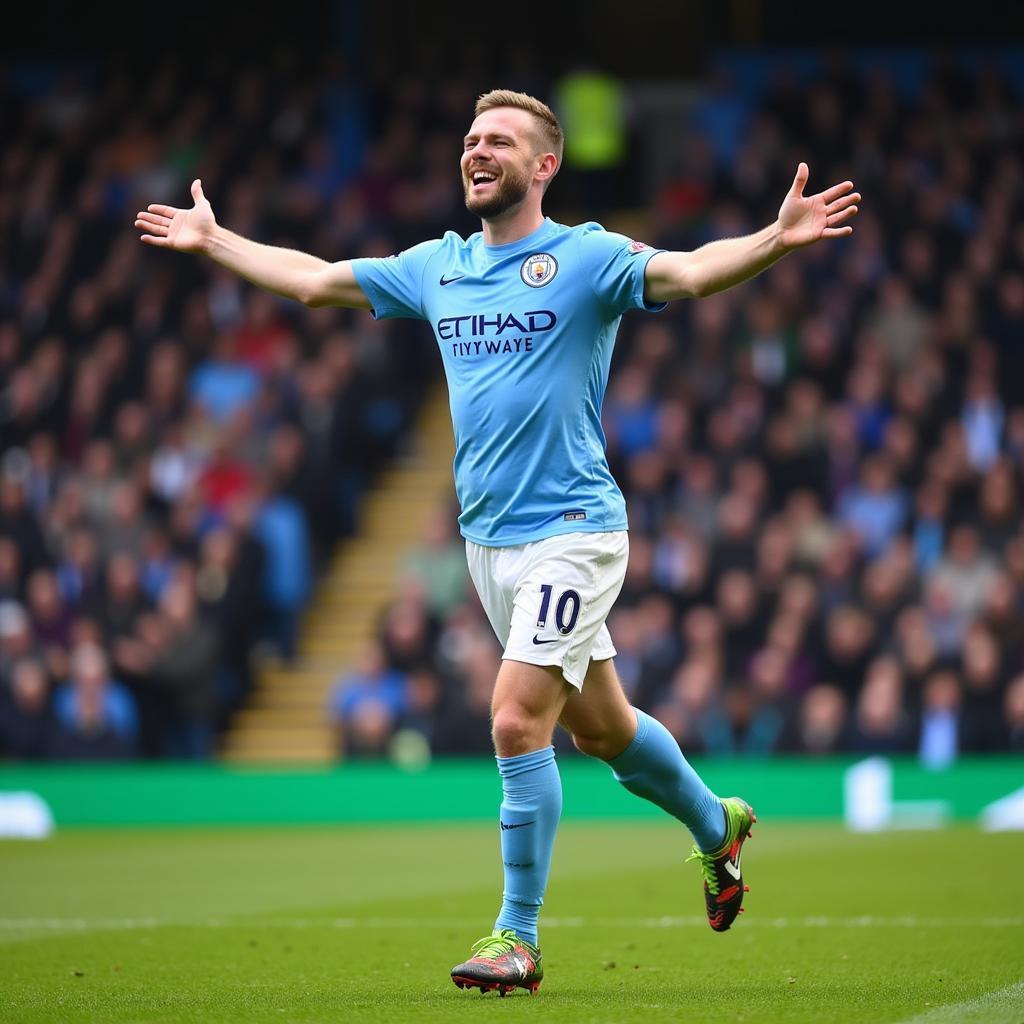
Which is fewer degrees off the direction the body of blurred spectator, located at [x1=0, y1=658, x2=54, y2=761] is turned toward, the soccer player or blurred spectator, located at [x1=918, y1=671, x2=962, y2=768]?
the soccer player

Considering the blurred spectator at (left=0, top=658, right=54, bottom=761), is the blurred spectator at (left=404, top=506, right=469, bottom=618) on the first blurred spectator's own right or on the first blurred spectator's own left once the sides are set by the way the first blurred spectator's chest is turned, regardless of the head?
on the first blurred spectator's own left

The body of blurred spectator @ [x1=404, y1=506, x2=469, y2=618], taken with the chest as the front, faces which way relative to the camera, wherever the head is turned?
toward the camera

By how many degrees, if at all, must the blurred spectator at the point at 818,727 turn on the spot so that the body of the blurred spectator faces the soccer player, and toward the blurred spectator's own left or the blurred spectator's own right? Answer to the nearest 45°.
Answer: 0° — they already face them

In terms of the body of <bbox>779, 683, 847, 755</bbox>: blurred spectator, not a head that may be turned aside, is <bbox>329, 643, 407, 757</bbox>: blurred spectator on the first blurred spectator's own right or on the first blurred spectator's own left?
on the first blurred spectator's own right

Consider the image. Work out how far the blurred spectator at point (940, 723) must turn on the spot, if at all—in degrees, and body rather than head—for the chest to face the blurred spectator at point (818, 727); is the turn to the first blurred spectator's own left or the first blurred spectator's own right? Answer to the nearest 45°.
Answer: approximately 90° to the first blurred spectator's own right

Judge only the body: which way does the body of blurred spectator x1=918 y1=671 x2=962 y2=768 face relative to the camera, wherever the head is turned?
toward the camera

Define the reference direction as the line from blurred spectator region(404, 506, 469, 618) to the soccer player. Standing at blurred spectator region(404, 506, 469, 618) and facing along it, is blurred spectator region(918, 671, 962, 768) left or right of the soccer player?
left

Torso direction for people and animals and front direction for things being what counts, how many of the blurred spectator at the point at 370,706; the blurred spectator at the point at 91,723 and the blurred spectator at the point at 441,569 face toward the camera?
3

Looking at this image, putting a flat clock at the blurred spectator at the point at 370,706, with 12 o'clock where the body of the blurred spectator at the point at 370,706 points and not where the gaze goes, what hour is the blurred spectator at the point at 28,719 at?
the blurred spectator at the point at 28,719 is roughly at 3 o'clock from the blurred spectator at the point at 370,706.

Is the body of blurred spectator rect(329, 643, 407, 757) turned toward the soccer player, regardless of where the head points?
yes

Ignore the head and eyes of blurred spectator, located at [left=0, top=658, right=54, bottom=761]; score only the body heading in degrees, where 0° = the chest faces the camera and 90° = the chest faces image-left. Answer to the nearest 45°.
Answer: approximately 0°

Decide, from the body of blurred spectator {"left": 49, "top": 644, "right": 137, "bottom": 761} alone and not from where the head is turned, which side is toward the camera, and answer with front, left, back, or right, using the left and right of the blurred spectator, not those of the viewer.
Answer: front
